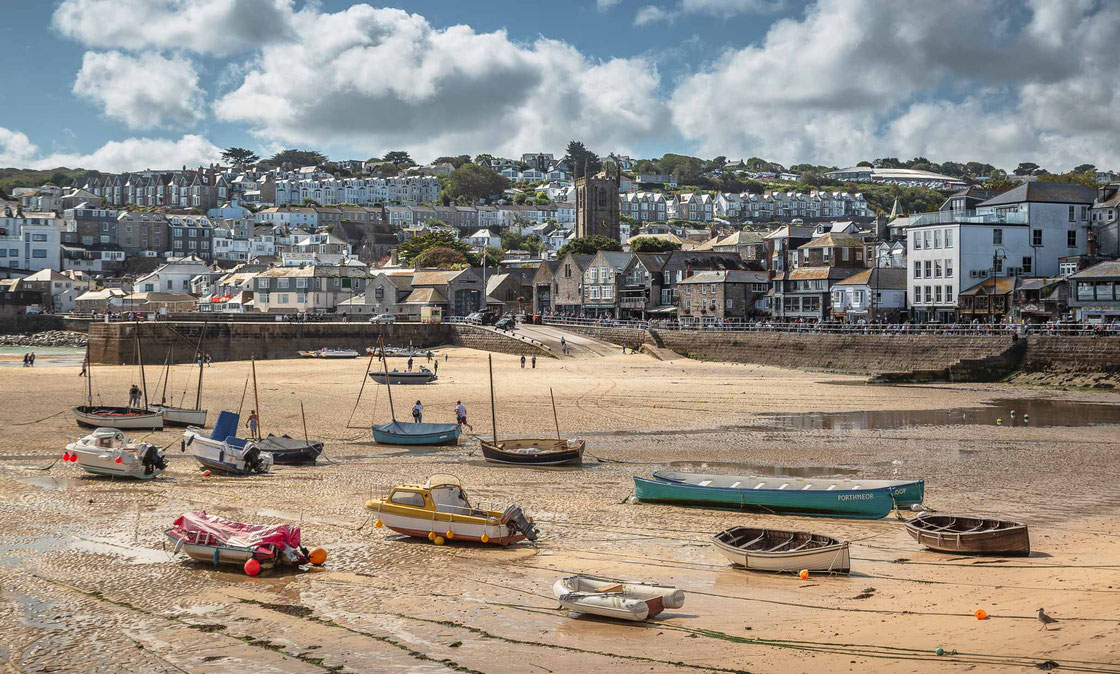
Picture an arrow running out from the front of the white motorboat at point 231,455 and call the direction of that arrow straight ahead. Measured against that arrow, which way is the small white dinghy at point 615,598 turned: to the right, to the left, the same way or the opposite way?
the same way

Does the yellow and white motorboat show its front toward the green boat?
no

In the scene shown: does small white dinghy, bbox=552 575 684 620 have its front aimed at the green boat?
no

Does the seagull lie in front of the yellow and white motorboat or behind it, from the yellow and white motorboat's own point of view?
behind

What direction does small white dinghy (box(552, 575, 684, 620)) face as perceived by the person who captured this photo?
facing away from the viewer and to the left of the viewer

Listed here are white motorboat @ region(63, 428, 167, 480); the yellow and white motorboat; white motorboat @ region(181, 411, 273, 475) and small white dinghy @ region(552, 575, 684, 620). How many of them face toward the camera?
0

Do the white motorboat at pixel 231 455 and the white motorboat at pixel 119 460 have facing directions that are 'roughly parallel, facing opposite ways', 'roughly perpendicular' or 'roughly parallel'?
roughly parallel

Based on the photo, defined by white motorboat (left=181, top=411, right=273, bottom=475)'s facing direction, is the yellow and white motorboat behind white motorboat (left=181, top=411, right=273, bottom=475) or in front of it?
behind

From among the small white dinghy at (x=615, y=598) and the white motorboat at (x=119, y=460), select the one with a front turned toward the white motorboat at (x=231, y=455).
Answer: the small white dinghy

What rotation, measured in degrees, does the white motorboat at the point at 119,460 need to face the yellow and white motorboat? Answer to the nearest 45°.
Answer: approximately 180°

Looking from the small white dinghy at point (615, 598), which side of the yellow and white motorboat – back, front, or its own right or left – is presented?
back

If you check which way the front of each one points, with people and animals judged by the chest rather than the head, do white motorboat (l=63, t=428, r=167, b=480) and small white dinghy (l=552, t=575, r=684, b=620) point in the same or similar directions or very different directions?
same or similar directions

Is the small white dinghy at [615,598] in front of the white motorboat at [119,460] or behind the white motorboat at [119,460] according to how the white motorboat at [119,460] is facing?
behind

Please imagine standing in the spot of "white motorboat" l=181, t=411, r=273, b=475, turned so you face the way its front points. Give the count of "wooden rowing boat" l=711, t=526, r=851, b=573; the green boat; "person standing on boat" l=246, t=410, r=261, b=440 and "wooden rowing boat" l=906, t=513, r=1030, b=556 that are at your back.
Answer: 3

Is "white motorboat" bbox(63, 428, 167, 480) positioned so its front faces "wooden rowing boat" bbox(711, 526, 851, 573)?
no

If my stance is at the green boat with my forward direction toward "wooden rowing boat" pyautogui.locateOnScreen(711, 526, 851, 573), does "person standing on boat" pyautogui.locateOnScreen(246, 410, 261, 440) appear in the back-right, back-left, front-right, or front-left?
back-right

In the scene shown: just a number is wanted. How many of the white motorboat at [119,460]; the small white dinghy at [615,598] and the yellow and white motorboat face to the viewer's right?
0

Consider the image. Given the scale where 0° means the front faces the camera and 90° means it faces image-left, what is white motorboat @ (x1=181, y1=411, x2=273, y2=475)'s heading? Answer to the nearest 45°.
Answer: approximately 135°

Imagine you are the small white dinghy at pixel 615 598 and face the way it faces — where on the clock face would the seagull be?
The seagull is roughly at 5 o'clock from the small white dinghy.

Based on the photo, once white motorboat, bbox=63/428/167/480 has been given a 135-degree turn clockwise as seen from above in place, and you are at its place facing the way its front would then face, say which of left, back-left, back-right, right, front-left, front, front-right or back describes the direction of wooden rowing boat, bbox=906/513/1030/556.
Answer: front-right

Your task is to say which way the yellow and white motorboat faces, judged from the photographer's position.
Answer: facing away from the viewer and to the left of the viewer

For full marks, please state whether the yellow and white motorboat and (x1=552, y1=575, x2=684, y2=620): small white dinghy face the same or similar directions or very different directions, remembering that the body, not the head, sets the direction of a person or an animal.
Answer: same or similar directions

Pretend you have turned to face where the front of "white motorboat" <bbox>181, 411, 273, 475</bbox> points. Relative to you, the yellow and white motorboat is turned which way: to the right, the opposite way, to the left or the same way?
the same way
